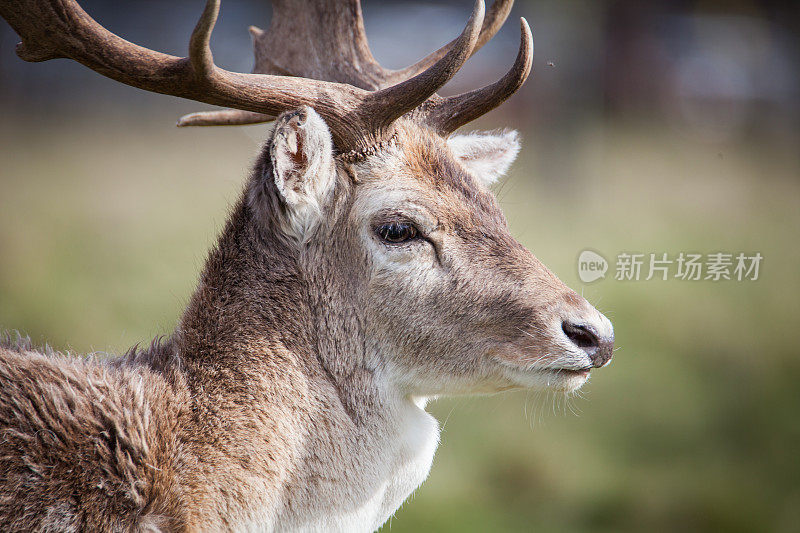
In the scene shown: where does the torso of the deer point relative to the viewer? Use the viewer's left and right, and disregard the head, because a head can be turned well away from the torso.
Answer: facing to the right of the viewer
